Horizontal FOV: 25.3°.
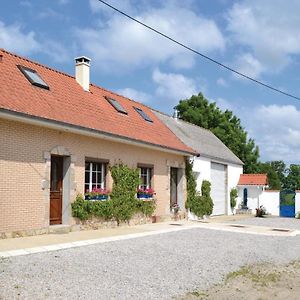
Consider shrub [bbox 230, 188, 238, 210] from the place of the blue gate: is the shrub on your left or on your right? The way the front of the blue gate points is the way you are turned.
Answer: on your right

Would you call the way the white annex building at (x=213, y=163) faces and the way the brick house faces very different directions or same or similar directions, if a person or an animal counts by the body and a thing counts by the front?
same or similar directions

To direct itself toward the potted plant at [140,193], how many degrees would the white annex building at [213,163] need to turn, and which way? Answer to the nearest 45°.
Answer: approximately 45° to its right

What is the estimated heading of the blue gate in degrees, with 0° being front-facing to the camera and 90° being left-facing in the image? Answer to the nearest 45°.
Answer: approximately 0°

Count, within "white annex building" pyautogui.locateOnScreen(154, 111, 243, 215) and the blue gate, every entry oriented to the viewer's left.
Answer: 0

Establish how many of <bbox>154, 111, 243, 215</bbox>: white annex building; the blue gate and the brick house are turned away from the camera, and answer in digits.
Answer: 0

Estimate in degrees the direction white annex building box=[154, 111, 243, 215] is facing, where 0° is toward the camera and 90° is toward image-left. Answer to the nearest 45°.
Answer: approximately 315°

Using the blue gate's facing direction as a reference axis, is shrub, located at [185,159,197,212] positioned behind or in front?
in front

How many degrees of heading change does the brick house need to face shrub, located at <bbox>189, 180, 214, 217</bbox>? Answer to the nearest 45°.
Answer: approximately 90° to its left

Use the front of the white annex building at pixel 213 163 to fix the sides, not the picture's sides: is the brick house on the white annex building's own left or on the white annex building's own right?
on the white annex building's own right

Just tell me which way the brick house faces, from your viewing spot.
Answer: facing the viewer and to the right of the viewer

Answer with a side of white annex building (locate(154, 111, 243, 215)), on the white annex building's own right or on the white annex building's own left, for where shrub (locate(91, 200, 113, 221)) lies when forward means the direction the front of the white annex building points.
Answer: on the white annex building's own right
